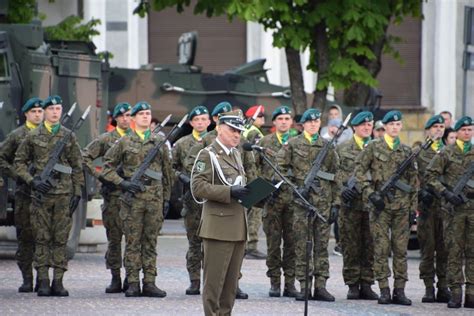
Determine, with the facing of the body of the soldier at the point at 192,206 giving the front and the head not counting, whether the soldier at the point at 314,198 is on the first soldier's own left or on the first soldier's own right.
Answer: on the first soldier's own left

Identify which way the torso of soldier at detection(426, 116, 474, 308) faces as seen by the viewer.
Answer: toward the camera

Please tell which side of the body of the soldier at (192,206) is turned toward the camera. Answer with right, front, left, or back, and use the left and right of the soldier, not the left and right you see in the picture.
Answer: front

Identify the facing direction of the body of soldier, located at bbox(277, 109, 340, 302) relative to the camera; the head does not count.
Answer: toward the camera

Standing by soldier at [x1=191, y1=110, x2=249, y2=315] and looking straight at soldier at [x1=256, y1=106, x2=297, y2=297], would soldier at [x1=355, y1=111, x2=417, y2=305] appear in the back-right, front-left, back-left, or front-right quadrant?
front-right

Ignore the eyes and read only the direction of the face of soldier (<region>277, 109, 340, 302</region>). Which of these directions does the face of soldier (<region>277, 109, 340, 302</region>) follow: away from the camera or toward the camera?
toward the camera

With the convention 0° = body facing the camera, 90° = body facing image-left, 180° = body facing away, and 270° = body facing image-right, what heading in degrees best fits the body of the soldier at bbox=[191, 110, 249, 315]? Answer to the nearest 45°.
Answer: approximately 315°

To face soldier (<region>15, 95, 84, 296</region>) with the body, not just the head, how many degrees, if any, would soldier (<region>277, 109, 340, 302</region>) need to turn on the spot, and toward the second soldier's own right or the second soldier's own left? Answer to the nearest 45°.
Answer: approximately 90° to the second soldier's own right

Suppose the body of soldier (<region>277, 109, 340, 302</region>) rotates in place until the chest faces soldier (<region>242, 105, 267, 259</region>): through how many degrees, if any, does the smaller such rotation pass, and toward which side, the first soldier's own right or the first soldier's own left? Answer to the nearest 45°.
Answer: approximately 180°

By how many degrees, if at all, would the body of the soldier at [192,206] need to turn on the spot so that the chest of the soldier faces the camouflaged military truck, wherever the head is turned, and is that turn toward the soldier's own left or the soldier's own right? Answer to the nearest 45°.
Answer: approximately 135° to the soldier's own right

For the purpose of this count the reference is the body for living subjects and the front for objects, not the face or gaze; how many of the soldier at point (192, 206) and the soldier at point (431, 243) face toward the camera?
2

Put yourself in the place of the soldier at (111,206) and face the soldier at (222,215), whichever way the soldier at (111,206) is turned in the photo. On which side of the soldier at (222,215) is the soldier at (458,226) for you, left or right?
left
